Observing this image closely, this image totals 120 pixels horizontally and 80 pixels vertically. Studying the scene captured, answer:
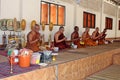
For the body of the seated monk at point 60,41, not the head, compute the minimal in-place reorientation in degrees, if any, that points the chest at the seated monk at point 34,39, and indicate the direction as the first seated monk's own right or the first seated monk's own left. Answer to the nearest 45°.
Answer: approximately 90° to the first seated monk's own right

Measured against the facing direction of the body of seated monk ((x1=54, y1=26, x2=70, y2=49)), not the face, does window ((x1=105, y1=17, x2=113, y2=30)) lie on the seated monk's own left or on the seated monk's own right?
on the seated monk's own left

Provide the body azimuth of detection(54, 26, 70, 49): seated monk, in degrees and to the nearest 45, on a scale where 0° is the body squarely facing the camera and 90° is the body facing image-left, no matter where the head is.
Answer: approximately 315°

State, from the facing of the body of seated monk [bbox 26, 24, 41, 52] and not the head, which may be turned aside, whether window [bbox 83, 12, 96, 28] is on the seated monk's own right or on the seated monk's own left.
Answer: on the seated monk's own left

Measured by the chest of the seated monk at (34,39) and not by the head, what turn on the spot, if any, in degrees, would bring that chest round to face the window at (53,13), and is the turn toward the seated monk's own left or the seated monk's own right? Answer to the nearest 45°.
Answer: approximately 90° to the seated monk's own left

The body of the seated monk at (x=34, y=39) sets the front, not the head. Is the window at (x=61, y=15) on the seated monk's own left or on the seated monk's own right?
on the seated monk's own left

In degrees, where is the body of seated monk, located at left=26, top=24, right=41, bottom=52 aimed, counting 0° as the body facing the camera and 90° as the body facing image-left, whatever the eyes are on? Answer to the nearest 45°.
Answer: approximately 315°
